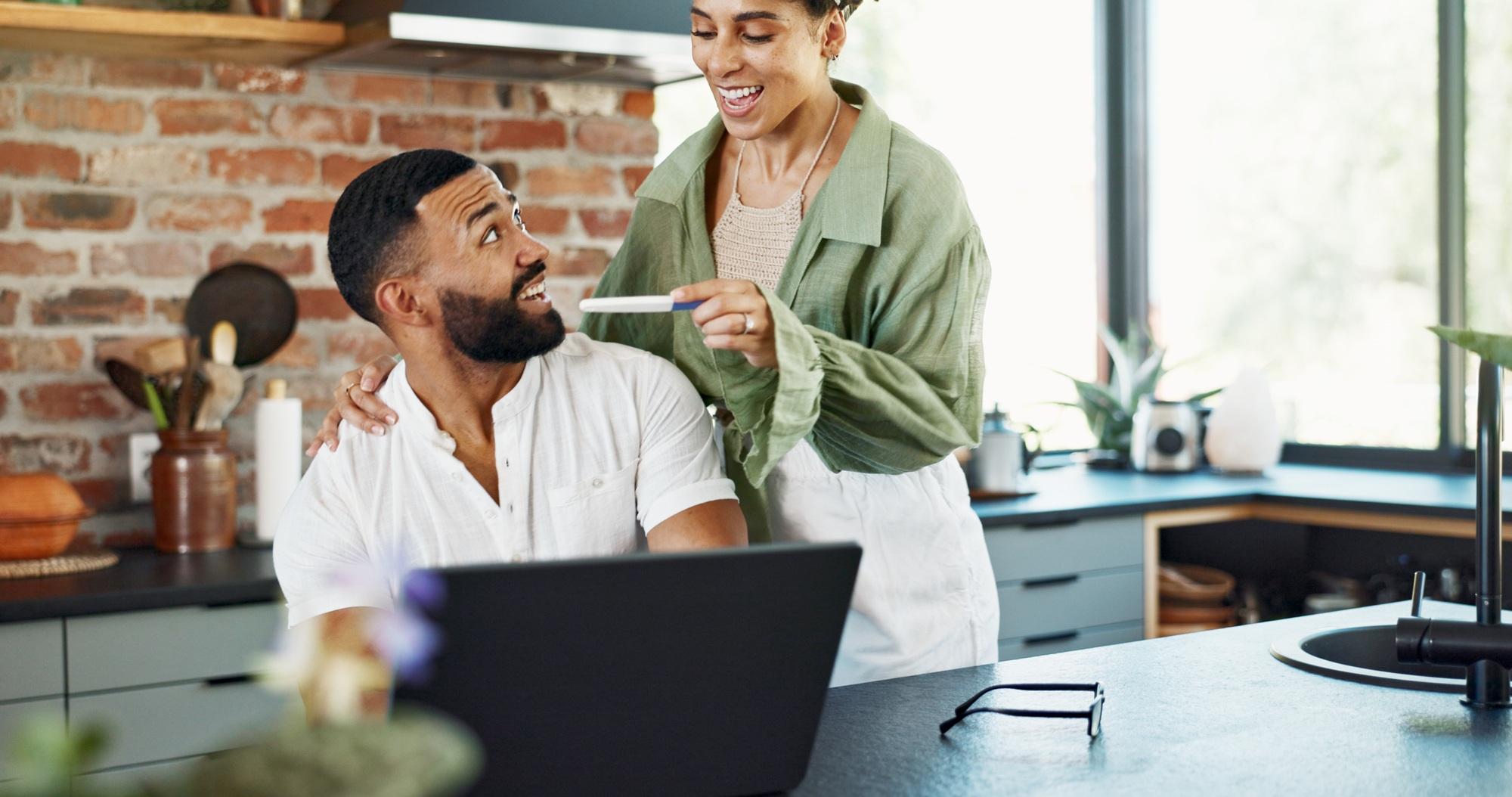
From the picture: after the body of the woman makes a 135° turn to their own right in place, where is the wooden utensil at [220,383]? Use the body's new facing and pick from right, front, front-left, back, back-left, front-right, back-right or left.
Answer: front-left

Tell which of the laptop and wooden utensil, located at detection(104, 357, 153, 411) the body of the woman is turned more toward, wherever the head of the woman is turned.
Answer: the laptop

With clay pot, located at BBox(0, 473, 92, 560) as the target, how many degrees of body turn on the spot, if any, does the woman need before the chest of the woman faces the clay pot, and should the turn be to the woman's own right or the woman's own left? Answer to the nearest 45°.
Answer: approximately 90° to the woman's own right

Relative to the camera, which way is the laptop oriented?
away from the camera

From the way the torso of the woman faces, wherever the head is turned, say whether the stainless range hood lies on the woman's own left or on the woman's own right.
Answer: on the woman's own right

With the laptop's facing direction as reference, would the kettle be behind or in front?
in front
